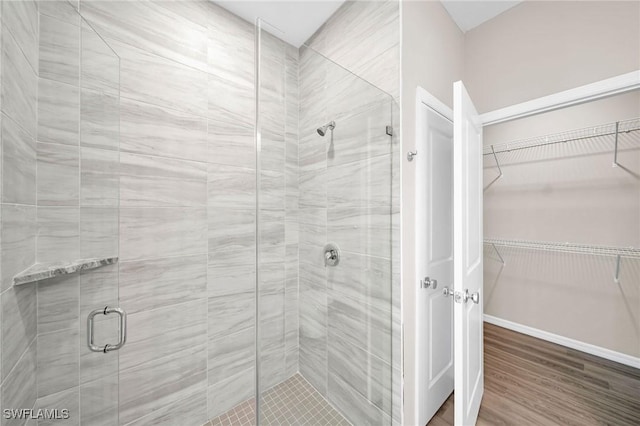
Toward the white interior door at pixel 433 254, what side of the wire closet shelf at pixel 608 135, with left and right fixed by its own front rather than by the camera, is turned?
front

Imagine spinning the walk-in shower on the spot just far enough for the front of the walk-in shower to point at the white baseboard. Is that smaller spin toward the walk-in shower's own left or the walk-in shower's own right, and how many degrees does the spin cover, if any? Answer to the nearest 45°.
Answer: approximately 45° to the walk-in shower's own left

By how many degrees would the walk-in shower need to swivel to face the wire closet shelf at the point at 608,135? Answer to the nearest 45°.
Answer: approximately 45° to its left

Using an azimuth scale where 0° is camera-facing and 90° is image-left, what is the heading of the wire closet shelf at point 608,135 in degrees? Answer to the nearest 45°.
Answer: approximately 45°

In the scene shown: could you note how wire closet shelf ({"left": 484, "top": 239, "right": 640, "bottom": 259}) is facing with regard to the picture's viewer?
facing the viewer and to the left of the viewer

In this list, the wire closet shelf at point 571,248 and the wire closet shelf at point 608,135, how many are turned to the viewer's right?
0

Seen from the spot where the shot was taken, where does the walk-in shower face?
facing the viewer and to the right of the viewer

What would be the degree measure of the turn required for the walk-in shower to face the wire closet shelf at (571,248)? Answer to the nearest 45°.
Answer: approximately 45° to its left

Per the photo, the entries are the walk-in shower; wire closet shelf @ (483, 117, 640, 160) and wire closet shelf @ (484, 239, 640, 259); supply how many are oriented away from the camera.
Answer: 0

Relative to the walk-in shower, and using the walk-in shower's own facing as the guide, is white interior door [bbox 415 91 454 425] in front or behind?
in front

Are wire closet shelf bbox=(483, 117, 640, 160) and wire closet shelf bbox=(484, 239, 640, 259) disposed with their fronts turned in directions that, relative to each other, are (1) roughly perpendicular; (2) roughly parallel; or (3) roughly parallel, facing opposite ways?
roughly parallel

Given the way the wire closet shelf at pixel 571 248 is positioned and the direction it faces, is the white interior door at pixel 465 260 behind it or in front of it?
in front
